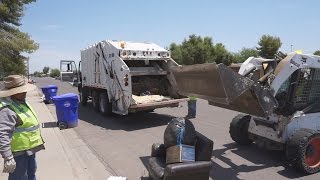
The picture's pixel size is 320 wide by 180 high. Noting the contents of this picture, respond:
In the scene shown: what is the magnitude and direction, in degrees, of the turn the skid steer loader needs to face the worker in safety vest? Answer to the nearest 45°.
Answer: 0° — it already faces them

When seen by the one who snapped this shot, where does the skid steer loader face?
facing the viewer and to the left of the viewer

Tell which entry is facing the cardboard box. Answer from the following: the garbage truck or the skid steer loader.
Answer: the skid steer loader

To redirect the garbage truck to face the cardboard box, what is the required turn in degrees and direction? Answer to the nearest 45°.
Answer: approximately 135° to its left

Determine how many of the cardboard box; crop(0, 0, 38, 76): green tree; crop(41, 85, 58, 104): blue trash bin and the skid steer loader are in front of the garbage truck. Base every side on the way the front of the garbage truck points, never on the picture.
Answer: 2

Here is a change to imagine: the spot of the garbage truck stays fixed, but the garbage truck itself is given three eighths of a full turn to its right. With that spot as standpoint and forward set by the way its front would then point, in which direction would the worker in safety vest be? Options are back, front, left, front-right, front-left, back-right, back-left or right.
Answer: right

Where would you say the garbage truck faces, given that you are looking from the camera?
facing away from the viewer and to the left of the viewer

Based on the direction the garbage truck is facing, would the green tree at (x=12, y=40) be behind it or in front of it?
in front

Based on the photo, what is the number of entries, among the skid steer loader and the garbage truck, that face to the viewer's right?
0
